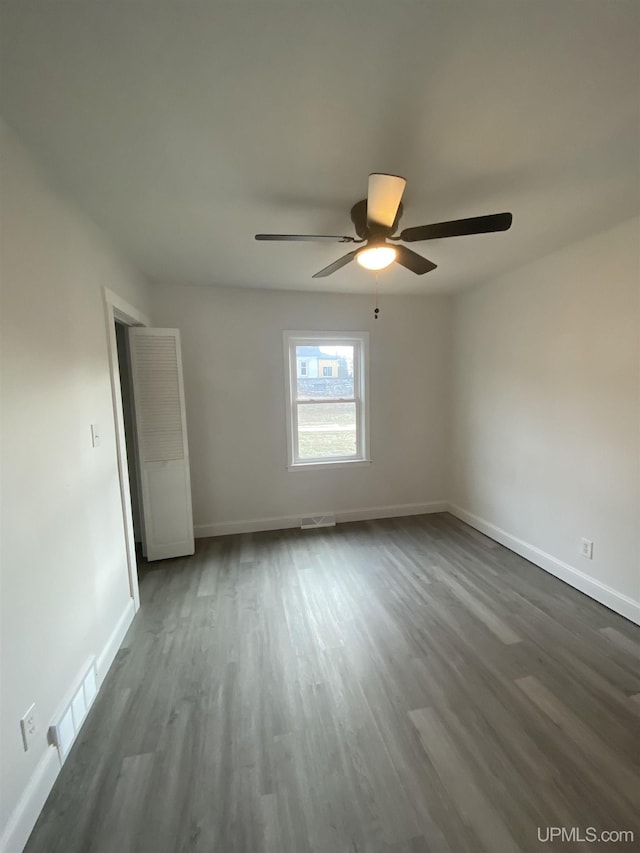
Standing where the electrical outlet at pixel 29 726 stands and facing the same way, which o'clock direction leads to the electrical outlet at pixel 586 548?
the electrical outlet at pixel 586 548 is roughly at 11 o'clock from the electrical outlet at pixel 29 726.

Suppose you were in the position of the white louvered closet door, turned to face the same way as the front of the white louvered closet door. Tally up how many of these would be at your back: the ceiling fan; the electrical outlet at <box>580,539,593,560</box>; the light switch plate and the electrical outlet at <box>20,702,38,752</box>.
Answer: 0

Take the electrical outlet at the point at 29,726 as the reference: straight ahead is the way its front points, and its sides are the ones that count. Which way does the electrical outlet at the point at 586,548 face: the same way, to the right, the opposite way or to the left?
the opposite way

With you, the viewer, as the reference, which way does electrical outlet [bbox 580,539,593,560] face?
facing the viewer and to the left of the viewer

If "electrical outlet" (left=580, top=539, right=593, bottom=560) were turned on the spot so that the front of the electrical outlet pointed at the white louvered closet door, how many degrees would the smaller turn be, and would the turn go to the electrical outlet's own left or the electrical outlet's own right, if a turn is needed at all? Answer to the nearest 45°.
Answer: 0° — it already faces it

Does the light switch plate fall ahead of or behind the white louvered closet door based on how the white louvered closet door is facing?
ahead

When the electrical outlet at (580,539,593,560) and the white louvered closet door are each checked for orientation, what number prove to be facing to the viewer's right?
0

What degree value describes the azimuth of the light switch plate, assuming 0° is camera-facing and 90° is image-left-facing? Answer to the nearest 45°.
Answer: approximately 315°

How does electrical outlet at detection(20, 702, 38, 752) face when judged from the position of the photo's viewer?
facing the viewer and to the right of the viewer

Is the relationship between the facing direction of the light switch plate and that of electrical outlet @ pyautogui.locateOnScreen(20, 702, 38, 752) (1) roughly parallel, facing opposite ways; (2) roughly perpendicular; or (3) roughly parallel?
roughly parallel

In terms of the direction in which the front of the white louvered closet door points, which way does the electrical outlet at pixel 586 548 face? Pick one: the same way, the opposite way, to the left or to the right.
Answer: to the right

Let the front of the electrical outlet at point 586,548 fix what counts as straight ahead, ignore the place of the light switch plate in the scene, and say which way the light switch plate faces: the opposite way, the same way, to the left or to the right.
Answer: the opposite way

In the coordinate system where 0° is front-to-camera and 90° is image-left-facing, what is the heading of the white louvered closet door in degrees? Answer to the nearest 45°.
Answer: approximately 0°

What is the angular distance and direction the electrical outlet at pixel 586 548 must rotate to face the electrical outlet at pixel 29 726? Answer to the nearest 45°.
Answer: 0° — it already faces it

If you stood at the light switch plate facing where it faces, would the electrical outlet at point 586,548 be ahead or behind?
ahead

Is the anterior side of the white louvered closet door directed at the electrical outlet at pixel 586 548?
no

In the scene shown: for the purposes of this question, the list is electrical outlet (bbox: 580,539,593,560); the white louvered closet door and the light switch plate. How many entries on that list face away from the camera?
0

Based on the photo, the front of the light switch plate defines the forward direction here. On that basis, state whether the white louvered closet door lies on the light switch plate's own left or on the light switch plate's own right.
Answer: on the light switch plate's own left
